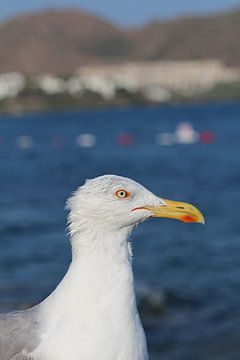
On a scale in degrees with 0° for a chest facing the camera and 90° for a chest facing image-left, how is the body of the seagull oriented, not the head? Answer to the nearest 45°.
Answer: approximately 270°
